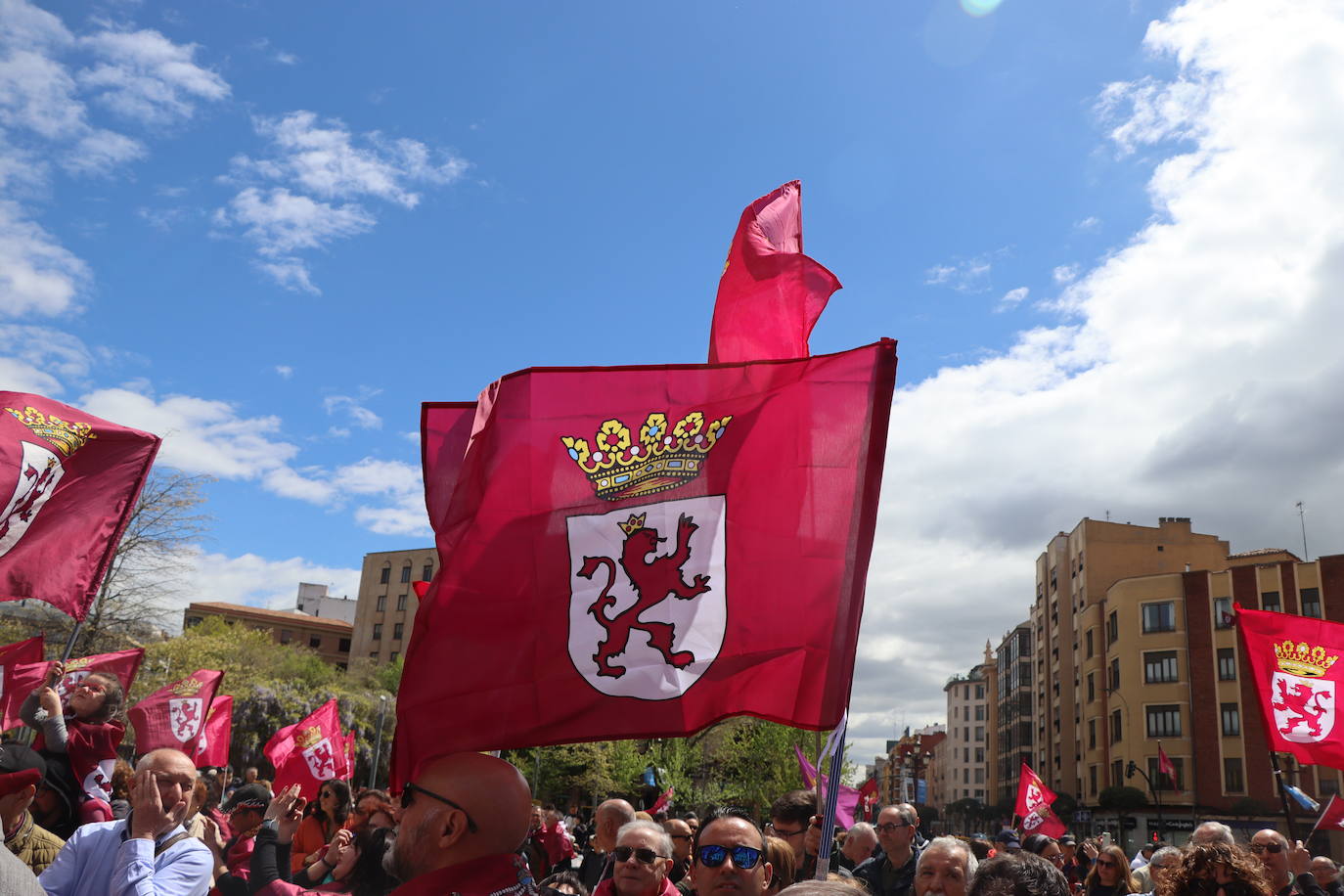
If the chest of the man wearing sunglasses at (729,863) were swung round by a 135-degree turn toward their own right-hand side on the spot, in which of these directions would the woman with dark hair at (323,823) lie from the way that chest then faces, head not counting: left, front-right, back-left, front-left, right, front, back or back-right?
front

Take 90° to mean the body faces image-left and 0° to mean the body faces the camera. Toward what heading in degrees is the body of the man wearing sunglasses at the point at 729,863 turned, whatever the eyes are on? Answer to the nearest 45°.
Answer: approximately 0°

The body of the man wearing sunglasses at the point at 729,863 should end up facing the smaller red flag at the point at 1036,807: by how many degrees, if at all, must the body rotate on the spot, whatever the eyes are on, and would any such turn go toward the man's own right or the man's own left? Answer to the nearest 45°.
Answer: approximately 180°

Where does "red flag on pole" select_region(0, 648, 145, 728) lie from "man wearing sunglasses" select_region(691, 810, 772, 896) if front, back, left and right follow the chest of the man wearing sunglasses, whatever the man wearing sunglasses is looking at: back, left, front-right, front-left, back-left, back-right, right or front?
back-right

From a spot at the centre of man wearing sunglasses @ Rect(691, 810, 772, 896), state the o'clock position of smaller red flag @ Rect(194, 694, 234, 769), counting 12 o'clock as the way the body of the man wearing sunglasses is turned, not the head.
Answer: The smaller red flag is roughly at 5 o'clock from the man wearing sunglasses.

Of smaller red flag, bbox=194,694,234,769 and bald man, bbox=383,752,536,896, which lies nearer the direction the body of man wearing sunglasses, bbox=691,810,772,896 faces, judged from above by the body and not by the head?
the bald man

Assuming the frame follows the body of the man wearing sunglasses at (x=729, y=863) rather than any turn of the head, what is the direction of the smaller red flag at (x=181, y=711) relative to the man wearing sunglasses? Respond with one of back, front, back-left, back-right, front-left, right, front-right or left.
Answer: back-right

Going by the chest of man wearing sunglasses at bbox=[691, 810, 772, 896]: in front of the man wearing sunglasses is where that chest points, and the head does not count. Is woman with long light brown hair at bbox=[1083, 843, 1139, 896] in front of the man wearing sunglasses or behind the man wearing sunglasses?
behind

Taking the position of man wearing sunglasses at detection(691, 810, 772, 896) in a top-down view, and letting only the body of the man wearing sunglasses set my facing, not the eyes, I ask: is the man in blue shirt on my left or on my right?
on my right

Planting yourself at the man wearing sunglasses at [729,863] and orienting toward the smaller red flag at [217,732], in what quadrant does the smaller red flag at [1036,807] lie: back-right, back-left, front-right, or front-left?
front-right

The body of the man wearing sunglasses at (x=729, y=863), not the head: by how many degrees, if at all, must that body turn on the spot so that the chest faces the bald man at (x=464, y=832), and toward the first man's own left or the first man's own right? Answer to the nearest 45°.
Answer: approximately 45° to the first man's own right

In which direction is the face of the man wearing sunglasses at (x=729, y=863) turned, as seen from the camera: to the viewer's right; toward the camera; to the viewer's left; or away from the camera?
toward the camera
